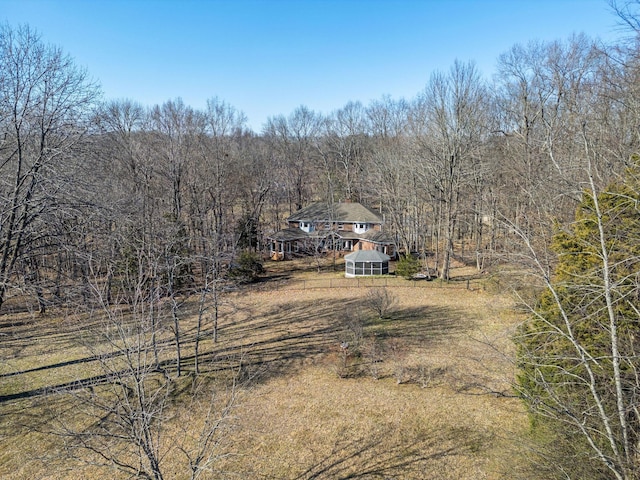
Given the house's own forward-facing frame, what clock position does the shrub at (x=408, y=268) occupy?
The shrub is roughly at 11 o'clock from the house.

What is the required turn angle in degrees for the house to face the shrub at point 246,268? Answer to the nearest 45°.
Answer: approximately 45° to its right
